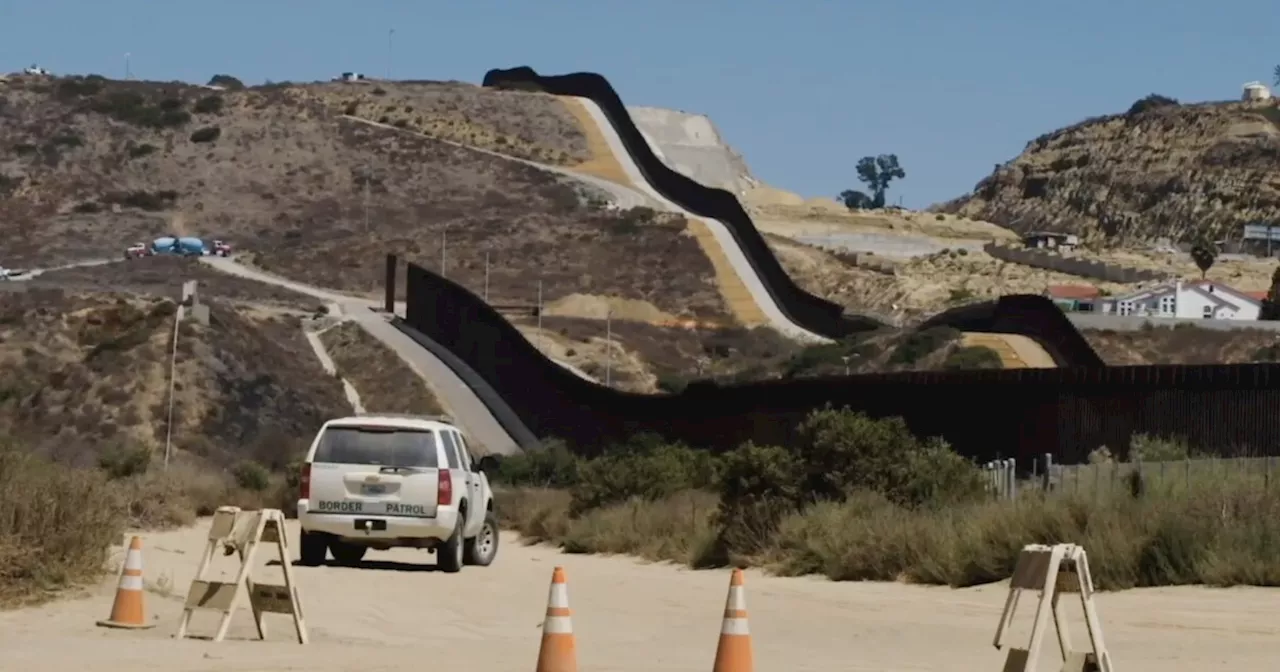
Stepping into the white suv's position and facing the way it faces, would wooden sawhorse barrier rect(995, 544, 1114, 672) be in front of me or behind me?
behind

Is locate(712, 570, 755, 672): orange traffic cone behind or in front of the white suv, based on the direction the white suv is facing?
behind

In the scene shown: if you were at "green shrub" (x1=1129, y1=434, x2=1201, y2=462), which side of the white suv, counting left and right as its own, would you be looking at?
right

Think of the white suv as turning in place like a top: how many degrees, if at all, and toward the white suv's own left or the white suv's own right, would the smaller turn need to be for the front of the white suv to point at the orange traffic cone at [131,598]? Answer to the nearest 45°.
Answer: approximately 180°

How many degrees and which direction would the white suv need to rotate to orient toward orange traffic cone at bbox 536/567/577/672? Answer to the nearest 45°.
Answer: approximately 180°

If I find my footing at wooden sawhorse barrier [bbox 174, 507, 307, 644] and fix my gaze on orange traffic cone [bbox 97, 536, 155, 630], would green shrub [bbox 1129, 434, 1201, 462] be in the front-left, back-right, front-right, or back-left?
back-right

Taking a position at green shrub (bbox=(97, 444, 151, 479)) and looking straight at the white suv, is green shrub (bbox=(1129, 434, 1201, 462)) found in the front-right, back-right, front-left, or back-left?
front-left

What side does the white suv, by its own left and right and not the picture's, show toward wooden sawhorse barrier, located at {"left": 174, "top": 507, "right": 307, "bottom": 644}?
back

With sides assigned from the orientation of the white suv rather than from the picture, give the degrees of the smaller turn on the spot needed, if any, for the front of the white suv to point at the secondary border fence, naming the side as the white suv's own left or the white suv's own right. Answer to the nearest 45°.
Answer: approximately 90° to the white suv's own right

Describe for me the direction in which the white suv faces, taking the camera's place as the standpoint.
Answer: facing away from the viewer

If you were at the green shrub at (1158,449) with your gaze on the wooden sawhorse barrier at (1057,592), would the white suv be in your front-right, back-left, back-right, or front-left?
front-right

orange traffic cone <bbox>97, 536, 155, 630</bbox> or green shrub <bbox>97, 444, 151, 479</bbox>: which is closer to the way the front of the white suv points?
the green shrub
